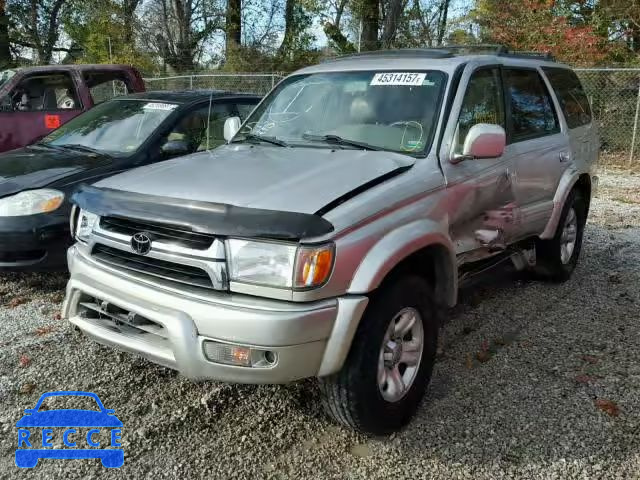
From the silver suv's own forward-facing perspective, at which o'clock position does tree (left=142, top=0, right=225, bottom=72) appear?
The tree is roughly at 4 o'clock from the silver suv.

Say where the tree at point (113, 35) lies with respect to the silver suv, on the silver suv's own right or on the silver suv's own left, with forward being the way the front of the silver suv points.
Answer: on the silver suv's own right

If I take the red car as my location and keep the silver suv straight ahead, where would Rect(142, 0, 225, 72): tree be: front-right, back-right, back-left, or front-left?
back-left

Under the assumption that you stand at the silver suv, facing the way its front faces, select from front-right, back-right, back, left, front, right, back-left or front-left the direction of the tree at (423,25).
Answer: back-right

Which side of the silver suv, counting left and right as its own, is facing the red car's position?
right

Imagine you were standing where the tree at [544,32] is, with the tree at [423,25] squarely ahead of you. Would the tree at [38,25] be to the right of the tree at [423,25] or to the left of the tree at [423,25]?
left

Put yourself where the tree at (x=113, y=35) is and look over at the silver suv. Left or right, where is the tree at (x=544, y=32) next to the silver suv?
left

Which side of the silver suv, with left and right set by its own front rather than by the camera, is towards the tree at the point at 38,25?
right

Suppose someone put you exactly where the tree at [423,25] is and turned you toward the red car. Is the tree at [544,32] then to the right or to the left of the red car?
left

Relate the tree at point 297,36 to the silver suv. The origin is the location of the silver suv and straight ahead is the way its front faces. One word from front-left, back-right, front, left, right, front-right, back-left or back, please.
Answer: back-right

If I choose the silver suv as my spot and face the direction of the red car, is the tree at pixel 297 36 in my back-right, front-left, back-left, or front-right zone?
front-right

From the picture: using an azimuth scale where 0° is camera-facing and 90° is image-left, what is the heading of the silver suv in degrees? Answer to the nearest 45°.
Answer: approximately 45°

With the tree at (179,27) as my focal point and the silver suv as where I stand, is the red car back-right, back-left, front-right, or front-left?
front-left

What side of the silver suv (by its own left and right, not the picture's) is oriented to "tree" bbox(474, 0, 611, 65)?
back
